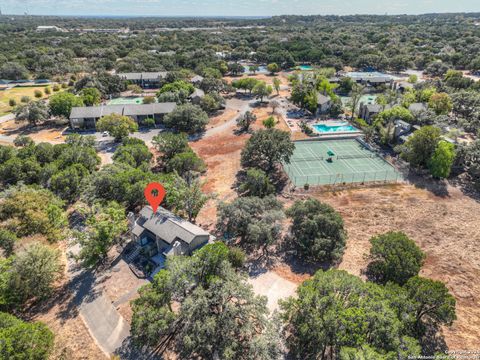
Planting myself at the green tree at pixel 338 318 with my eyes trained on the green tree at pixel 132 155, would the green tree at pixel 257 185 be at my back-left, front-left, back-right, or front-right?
front-right

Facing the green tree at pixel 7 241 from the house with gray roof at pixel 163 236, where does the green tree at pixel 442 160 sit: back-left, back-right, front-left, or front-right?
back-right

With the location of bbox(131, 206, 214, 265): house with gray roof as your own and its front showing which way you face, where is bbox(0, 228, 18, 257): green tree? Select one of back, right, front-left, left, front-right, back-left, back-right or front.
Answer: front-right

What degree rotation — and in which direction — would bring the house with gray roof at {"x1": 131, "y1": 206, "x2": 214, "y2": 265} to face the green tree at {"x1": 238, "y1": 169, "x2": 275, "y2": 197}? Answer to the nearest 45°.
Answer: approximately 180°

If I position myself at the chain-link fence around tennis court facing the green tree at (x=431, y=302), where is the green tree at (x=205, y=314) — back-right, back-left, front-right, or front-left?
front-right

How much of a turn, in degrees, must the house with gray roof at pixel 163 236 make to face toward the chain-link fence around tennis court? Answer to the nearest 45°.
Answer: approximately 135° to its left

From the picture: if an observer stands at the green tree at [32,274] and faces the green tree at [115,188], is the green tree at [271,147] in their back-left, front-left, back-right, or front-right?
front-right

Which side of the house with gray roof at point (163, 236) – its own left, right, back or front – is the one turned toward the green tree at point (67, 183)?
right

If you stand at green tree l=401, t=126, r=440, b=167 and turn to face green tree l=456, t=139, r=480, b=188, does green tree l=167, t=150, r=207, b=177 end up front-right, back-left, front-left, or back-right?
back-right

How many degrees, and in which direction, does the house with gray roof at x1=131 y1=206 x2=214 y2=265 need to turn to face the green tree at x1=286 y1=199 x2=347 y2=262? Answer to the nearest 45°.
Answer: approximately 135° to its left

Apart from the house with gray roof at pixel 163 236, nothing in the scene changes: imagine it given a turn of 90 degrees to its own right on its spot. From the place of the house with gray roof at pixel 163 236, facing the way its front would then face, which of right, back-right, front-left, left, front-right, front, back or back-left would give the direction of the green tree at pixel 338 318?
back

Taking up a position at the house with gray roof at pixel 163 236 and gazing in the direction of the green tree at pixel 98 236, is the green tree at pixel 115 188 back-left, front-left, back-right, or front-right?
front-right

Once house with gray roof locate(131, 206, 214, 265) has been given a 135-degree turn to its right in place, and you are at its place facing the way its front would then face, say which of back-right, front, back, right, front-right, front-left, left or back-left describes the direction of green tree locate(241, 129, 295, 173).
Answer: front-right

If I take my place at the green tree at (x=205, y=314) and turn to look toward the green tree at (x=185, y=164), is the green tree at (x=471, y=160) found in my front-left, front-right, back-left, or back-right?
front-right

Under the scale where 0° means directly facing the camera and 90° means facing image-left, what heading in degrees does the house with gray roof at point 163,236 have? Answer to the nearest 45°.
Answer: approximately 45°

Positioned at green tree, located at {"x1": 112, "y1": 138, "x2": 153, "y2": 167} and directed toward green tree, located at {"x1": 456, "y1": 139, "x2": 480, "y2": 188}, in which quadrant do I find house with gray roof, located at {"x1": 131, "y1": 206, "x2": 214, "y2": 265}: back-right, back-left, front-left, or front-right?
front-right

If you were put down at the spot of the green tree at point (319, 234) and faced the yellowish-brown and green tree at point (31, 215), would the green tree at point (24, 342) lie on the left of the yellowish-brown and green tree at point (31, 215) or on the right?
left

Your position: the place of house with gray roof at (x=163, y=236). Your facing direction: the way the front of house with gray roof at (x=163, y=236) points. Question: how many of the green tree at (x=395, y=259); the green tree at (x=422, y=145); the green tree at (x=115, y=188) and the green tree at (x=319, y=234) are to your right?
1

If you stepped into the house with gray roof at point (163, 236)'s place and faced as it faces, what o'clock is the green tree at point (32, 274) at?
The green tree is roughly at 1 o'clock from the house with gray roof.

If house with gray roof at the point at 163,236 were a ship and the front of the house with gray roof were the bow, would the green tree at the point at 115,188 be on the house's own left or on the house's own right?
on the house's own right
